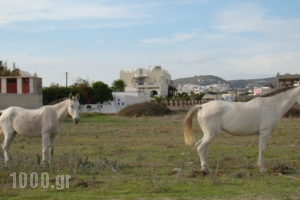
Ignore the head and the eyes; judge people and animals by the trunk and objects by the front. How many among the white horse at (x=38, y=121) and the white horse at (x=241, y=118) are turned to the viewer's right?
2

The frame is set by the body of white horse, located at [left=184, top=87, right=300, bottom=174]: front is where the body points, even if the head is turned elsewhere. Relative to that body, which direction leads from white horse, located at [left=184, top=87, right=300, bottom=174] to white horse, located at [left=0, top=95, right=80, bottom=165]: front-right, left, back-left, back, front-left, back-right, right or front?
back

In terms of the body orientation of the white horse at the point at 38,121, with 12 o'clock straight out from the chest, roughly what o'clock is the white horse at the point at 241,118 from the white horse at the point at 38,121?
the white horse at the point at 241,118 is roughly at 1 o'clock from the white horse at the point at 38,121.

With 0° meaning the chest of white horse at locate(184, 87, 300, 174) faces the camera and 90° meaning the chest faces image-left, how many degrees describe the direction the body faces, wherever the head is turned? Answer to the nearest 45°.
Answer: approximately 270°

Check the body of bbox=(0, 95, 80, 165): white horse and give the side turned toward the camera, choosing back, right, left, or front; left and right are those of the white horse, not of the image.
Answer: right
